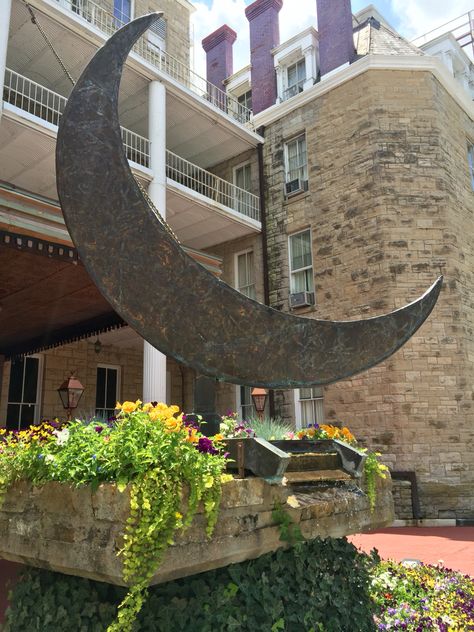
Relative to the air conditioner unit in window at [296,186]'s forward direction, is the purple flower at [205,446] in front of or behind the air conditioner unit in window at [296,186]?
in front

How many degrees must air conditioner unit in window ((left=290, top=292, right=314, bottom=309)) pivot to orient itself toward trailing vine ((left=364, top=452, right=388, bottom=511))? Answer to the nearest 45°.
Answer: approximately 45° to its left

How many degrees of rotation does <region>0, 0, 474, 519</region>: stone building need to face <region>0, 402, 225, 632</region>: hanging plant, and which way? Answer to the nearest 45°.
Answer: approximately 45° to its right

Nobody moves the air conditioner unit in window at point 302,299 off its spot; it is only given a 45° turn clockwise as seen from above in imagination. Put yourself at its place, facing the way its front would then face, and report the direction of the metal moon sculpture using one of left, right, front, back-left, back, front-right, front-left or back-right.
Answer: left

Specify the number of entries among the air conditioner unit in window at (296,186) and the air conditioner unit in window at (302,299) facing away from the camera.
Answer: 0

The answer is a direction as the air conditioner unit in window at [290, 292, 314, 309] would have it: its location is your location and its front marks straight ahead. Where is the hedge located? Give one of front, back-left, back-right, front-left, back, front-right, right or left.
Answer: front-left

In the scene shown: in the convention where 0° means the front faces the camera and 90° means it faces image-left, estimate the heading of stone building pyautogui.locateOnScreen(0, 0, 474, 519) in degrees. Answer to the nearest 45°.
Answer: approximately 315°

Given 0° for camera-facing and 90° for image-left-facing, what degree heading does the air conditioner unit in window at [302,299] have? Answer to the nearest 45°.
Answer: approximately 45°
